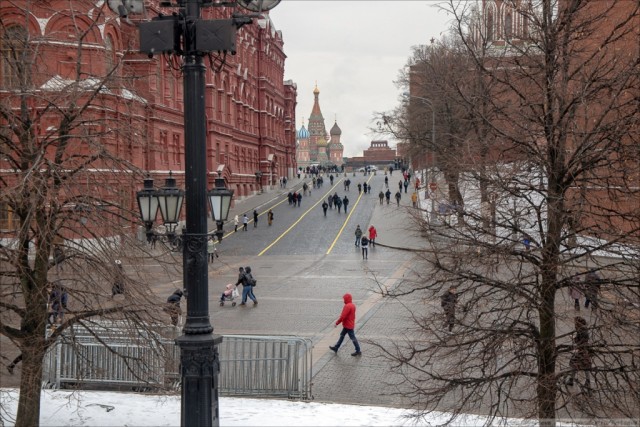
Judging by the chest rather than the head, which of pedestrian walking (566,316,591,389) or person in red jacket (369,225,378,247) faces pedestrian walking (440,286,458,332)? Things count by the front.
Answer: pedestrian walking (566,316,591,389)

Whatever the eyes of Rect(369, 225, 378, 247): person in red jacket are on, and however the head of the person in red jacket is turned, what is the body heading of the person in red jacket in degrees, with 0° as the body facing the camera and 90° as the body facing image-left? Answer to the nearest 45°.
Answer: approximately 180°

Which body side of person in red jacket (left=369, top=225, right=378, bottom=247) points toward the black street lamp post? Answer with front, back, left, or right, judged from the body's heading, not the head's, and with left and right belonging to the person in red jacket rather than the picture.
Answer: front

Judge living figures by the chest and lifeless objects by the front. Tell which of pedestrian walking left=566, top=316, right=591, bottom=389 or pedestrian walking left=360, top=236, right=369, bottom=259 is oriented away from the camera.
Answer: pedestrian walking left=360, top=236, right=369, bottom=259

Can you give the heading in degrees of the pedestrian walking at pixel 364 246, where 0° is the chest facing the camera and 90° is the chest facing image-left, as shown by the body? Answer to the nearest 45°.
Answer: approximately 180°
